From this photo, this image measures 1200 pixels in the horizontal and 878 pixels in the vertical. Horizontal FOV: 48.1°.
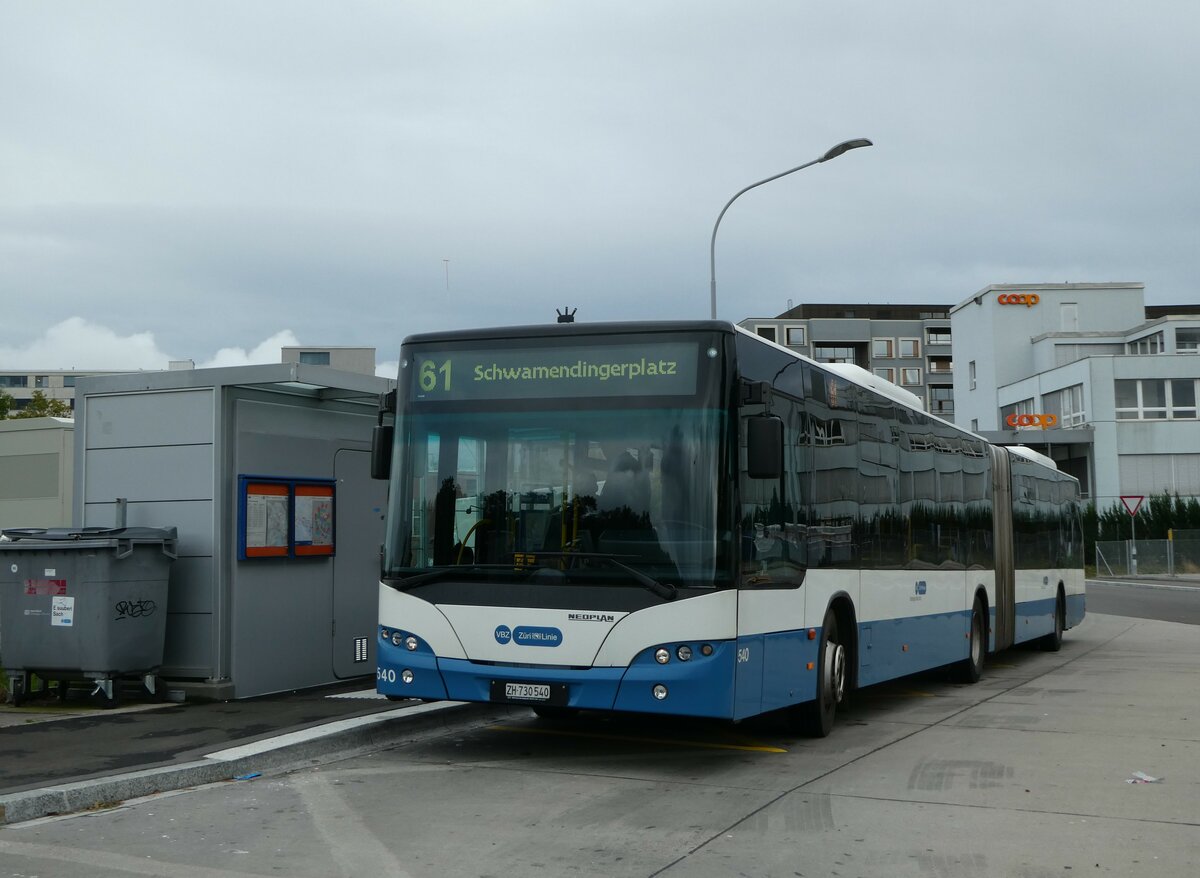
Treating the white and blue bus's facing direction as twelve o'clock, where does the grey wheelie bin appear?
The grey wheelie bin is roughly at 2 o'clock from the white and blue bus.

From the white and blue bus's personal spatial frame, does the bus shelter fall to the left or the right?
on its right

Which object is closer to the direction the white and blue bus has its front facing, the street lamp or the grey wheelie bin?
the grey wheelie bin

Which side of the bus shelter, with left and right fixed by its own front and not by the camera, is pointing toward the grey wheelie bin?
right

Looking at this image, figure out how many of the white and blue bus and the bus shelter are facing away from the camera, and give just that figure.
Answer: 0

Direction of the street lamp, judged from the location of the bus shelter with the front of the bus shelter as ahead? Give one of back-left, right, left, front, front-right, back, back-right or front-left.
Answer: left

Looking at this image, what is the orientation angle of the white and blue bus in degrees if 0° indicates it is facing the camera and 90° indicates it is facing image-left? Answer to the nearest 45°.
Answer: approximately 45°

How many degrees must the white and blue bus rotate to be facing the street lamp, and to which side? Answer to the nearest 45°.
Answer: approximately 135° to its right

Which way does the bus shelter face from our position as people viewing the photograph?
facing the viewer and to the right of the viewer
